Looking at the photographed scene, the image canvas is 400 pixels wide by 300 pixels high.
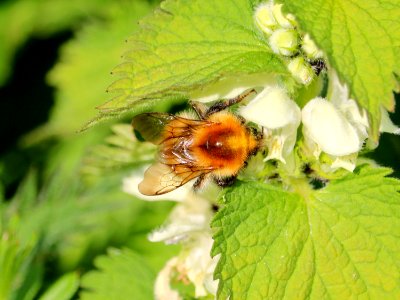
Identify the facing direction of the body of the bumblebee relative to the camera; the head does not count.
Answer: to the viewer's right
